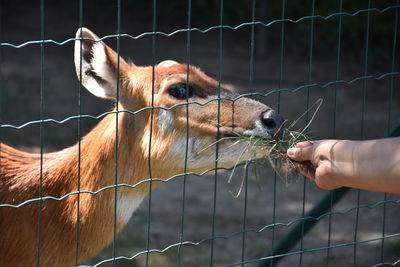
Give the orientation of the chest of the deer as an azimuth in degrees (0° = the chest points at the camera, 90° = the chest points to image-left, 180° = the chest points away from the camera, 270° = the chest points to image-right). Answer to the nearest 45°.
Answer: approximately 270°
